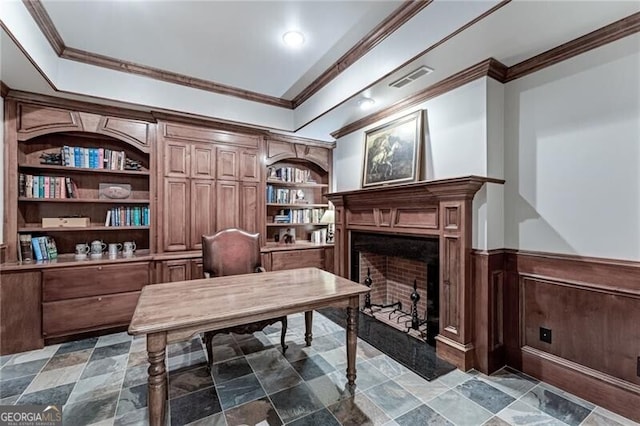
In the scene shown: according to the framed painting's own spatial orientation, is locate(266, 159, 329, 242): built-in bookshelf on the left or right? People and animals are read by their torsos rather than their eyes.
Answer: on its right

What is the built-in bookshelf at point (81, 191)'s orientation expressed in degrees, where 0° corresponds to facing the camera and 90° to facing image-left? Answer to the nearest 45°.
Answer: approximately 0°

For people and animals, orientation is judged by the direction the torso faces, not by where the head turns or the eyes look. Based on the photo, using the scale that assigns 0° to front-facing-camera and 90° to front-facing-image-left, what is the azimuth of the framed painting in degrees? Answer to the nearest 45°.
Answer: approximately 45°

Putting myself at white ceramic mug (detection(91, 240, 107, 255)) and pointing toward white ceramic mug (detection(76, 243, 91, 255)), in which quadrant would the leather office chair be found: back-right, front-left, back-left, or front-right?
back-left

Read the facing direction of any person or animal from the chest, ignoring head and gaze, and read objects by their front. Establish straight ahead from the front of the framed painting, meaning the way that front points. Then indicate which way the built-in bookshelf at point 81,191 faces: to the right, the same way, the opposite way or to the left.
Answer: to the left

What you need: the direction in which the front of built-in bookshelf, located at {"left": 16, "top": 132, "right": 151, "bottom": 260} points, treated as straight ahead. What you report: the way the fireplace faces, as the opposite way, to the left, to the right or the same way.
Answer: to the right

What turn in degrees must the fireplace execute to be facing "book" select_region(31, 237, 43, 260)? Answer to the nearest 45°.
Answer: approximately 45° to its right

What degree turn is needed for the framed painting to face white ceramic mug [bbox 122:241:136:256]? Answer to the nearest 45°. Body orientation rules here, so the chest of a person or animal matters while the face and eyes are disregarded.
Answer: approximately 45° to its right
